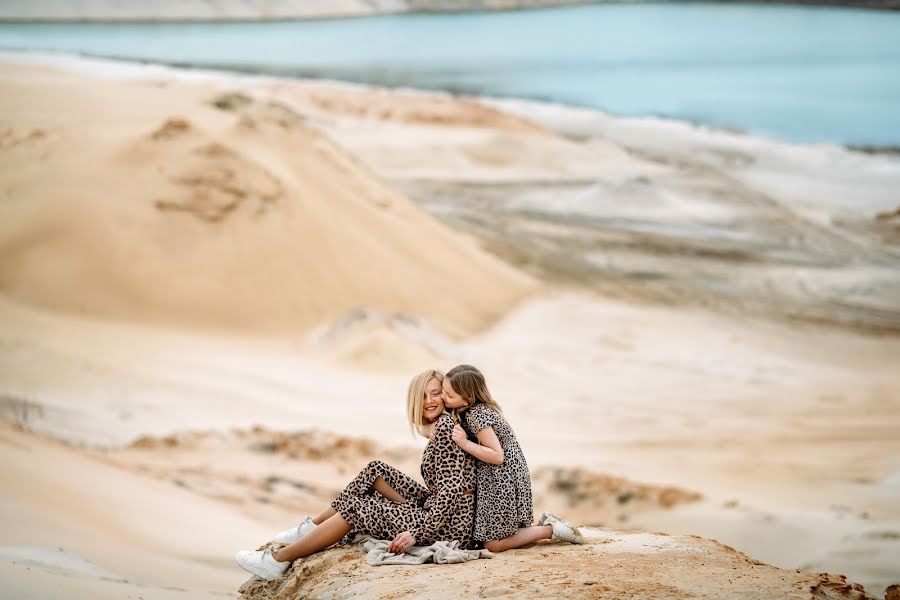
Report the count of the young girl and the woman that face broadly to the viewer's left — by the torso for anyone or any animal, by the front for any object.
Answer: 2

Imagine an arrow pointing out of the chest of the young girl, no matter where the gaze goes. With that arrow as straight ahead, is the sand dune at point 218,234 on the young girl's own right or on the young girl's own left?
on the young girl's own right

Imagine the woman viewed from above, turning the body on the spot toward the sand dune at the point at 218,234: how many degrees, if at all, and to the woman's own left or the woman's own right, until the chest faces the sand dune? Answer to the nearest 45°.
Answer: approximately 90° to the woman's own right

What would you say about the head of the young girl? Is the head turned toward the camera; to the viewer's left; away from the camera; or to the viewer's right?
to the viewer's left

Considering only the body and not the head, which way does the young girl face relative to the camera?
to the viewer's left

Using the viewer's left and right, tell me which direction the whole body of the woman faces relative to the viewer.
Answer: facing to the left of the viewer
